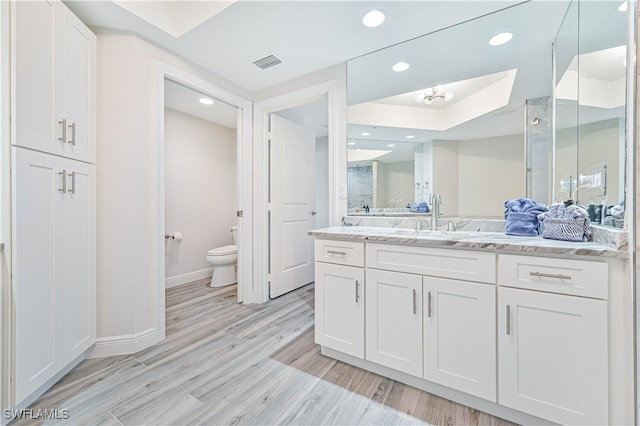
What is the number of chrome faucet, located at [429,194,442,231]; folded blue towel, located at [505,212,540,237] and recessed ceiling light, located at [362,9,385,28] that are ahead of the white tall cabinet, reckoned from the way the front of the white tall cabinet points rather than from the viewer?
3

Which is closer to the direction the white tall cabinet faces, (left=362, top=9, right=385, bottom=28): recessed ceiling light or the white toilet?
the recessed ceiling light

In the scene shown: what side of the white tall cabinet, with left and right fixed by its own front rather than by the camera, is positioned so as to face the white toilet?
left

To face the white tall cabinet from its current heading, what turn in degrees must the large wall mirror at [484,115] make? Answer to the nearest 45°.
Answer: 0° — it already faces it

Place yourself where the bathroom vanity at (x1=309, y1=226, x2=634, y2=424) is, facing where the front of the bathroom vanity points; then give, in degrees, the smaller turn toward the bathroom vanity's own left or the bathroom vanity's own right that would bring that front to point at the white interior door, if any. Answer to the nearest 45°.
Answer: approximately 90° to the bathroom vanity's own right

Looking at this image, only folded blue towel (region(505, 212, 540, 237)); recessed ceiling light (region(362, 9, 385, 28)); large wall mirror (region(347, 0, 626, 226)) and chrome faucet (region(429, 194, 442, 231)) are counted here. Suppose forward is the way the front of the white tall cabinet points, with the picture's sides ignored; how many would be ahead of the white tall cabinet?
4

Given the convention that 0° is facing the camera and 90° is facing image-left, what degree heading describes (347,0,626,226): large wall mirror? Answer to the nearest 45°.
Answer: approximately 45°

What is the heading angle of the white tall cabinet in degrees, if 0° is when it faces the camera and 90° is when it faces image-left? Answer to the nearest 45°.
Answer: approximately 315°

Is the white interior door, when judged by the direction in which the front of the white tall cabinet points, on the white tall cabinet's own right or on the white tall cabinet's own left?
on the white tall cabinet's own left

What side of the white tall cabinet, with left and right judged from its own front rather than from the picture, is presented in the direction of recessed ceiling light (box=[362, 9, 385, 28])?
front

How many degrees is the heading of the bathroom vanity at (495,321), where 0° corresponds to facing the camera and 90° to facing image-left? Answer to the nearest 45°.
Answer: approximately 45°

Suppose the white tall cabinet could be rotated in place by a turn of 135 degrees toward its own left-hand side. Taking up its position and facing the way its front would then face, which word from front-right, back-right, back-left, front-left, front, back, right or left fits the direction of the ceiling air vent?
right

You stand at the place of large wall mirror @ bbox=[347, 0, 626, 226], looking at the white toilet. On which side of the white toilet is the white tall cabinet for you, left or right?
left

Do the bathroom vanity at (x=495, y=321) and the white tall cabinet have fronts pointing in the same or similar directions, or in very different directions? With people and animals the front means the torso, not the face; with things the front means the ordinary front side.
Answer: very different directions

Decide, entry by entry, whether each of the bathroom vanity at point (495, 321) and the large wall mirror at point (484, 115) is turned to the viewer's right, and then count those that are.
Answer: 0

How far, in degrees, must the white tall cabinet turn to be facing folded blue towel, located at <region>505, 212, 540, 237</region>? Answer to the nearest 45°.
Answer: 0° — it already faces it

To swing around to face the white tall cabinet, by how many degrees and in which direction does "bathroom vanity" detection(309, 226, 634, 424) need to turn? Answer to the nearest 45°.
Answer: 0° — it already faces it
